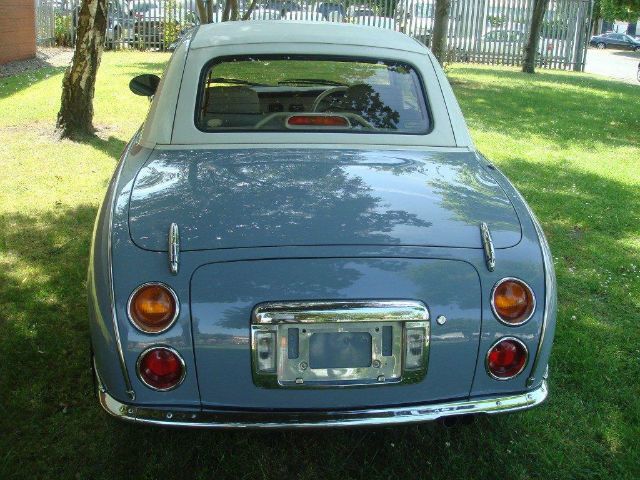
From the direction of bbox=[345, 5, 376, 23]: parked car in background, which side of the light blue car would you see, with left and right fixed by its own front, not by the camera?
front

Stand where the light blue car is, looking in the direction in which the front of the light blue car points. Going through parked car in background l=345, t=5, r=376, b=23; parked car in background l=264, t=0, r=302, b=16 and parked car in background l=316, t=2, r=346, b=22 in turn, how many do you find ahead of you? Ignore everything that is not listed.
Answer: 3

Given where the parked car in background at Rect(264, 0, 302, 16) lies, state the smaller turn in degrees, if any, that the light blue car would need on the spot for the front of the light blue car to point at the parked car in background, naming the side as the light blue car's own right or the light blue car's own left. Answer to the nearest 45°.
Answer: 0° — it already faces it

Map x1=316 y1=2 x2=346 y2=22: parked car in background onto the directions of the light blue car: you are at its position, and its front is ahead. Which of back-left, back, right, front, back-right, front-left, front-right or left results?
front

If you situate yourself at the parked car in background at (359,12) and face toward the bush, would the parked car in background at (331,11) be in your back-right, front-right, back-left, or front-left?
front-right

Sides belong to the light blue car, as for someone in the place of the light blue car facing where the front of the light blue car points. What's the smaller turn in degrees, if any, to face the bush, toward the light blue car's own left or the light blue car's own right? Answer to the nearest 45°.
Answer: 0° — it already faces it

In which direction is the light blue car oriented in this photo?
away from the camera

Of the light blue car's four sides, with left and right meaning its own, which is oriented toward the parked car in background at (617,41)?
front
